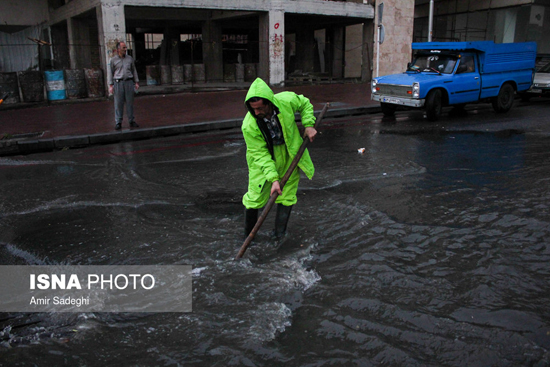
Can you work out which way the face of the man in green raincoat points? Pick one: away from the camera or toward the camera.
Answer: toward the camera

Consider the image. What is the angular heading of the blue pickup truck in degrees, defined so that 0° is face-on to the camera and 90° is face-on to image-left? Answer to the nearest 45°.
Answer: approximately 45°

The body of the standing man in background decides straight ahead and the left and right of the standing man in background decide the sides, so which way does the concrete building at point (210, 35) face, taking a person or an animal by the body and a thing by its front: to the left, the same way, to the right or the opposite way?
the same way

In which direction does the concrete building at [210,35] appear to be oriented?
toward the camera

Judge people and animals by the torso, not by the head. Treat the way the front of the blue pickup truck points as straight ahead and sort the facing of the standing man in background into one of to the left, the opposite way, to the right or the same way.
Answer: to the left

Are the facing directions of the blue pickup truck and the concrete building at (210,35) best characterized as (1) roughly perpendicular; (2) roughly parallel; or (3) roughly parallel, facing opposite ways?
roughly perpendicular

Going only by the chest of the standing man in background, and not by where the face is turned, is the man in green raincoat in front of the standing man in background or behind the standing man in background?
in front

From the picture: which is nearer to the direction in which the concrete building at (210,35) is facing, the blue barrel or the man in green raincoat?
the man in green raincoat

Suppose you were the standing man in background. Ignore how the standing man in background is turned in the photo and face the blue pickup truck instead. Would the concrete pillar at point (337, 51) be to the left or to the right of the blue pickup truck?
left

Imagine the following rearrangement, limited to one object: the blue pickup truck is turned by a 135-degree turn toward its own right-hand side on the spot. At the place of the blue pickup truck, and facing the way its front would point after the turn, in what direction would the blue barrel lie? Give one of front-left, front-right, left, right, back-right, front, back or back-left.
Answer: left

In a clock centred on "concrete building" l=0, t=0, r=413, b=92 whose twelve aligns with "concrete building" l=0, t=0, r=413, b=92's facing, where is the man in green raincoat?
The man in green raincoat is roughly at 12 o'clock from the concrete building.

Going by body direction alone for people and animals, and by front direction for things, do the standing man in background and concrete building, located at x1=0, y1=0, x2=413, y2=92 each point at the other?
no

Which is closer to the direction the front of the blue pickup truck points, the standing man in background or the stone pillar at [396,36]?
the standing man in background

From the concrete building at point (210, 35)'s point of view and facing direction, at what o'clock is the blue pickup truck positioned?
The blue pickup truck is roughly at 11 o'clock from the concrete building.

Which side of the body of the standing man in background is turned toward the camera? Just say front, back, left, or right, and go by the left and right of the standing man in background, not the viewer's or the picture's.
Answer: front

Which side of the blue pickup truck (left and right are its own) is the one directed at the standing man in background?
front

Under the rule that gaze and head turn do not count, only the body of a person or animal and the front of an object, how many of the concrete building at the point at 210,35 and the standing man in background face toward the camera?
2
